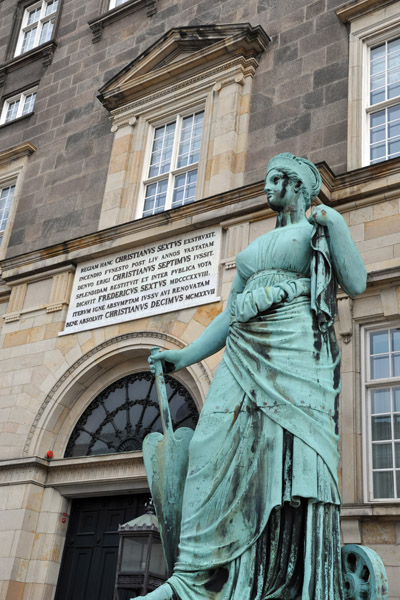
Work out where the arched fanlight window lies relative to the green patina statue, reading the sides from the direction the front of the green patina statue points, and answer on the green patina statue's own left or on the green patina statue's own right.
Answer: on the green patina statue's own right

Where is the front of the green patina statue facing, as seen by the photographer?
facing the viewer and to the left of the viewer

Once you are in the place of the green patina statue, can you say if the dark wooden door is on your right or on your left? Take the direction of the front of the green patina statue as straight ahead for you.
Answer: on your right
